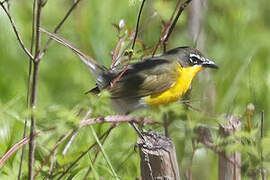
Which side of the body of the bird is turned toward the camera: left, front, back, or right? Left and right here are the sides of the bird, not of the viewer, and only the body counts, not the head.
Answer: right
